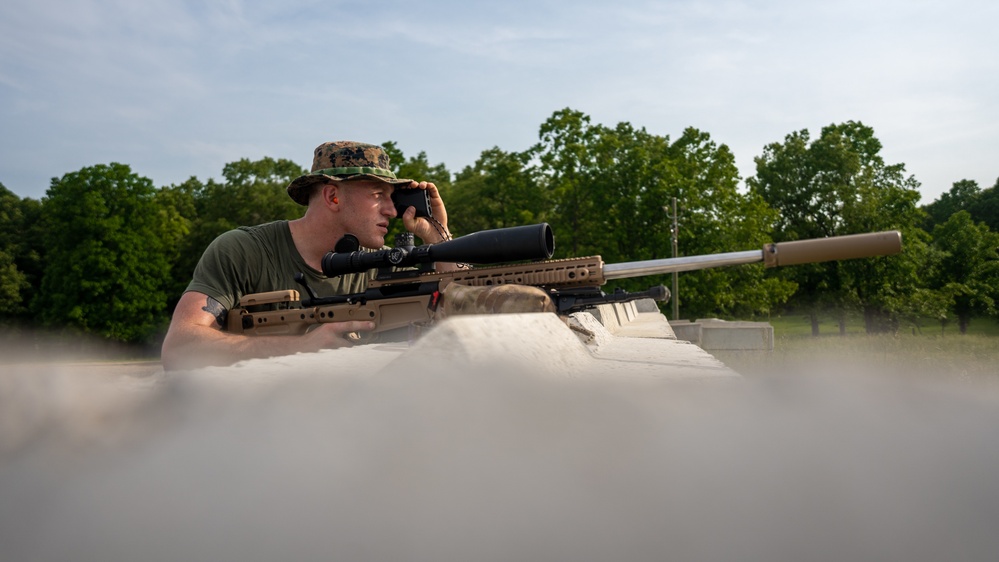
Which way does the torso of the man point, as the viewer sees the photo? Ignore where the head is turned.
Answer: to the viewer's right

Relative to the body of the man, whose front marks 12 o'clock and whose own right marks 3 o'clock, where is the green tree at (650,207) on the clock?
The green tree is roughly at 10 o'clock from the man.

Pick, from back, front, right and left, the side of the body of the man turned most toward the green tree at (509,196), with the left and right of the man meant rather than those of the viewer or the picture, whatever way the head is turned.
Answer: left

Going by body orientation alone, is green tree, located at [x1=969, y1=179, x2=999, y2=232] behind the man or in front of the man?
in front

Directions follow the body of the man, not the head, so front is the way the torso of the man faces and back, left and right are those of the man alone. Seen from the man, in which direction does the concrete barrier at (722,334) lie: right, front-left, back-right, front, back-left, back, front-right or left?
front-left

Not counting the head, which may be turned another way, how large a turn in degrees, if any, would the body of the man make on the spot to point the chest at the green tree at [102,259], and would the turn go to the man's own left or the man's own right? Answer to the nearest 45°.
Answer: approximately 90° to the man's own left

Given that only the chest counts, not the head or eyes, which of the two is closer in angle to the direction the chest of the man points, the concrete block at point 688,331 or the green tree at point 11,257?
the concrete block

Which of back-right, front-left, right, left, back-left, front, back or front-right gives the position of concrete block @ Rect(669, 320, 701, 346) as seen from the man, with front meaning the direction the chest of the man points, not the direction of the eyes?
front-left

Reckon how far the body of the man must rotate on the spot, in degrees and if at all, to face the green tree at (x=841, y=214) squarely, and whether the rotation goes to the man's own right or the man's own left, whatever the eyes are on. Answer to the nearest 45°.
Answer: approximately 45° to the man's own left

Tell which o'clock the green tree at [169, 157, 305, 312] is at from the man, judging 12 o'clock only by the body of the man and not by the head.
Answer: The green tree is roughly at 9 o'clock from the man.
